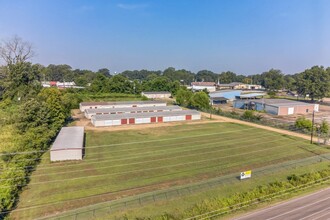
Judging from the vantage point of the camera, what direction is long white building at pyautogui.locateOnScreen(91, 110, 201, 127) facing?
facing the viewer

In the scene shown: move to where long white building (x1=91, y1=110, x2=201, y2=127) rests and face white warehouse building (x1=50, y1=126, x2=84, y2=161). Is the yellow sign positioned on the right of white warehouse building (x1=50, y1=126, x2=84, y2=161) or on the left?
left

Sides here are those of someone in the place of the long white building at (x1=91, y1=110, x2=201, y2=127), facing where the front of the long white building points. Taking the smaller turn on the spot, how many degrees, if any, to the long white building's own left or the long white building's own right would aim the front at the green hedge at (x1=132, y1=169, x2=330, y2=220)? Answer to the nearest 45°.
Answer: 0° — it already faces it

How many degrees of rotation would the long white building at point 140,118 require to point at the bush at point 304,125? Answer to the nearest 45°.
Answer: approximately 90° to its left

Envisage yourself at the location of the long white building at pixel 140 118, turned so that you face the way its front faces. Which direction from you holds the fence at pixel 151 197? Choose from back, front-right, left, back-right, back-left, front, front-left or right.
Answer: front

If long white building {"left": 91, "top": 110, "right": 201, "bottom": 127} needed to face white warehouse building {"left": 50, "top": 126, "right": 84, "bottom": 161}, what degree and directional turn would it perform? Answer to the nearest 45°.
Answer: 0° — it already faces it

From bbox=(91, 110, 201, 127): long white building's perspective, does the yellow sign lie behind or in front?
in front
